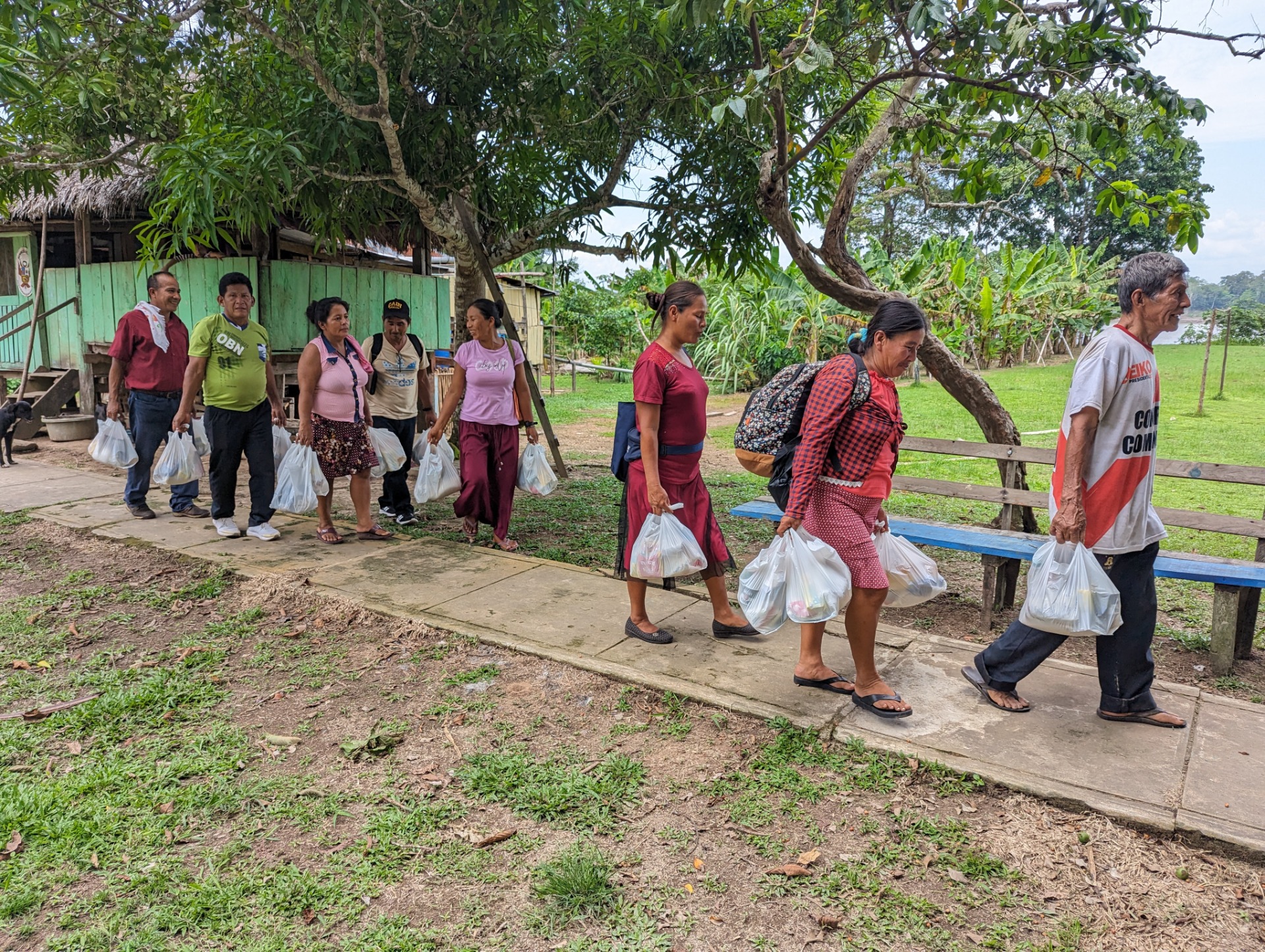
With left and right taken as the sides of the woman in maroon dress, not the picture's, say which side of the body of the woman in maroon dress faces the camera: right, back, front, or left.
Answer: right

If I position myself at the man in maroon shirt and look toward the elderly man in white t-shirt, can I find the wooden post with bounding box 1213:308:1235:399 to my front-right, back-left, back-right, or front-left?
front-left

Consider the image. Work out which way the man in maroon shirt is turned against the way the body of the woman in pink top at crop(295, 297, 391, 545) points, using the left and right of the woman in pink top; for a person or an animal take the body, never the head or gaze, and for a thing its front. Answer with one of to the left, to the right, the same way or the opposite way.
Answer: the same way

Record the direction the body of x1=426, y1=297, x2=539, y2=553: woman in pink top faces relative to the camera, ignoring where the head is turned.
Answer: toward the camera

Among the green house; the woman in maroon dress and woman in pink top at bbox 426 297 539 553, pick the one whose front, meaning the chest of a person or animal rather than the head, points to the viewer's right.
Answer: the woman in maroon dress

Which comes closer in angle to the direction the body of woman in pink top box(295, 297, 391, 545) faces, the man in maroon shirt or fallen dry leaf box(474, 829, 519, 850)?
the fallen dry leaf

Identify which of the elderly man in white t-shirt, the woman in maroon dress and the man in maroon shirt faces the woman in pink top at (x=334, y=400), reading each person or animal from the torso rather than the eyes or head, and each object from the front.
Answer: the man in maroon shirt

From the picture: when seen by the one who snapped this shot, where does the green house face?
facing the viewer and to the left of the viewer

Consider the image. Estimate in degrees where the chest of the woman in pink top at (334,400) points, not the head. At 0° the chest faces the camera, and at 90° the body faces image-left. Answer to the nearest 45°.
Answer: approximately 315°

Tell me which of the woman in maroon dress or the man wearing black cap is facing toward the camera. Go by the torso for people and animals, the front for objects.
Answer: the man wearing black cap

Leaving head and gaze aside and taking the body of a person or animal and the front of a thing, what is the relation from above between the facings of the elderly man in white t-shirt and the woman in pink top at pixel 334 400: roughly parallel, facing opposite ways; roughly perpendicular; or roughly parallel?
roughly parallel

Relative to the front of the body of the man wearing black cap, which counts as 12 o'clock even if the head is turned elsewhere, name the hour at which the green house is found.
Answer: The green house is roughly at 5 o'clock from the man wearing black cap.

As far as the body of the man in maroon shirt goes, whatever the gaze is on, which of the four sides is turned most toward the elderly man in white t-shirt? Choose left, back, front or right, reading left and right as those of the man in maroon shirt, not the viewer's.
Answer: front

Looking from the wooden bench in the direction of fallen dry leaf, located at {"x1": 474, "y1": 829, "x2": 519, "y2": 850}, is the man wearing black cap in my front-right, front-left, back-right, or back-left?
front-right

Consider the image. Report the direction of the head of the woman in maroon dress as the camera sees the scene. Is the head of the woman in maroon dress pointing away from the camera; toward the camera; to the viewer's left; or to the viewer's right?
to the viewer's right

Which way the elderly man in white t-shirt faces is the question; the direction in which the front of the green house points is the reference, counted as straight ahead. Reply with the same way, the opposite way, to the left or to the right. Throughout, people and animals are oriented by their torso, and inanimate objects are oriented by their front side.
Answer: to the left

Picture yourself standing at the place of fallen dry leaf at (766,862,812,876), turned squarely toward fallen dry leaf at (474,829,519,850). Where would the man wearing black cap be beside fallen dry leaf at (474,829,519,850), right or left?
right

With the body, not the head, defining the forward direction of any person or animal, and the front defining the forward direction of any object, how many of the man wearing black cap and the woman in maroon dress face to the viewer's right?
1

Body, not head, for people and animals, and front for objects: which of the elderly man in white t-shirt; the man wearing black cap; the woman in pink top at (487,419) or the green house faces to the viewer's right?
the elderly man in white t-shirt
